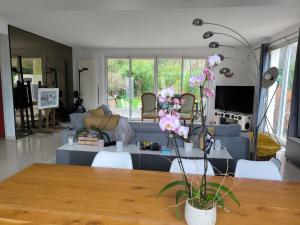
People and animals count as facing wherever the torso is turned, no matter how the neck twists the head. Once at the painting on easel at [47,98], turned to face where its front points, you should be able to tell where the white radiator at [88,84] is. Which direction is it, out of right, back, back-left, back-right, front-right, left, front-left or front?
back-left

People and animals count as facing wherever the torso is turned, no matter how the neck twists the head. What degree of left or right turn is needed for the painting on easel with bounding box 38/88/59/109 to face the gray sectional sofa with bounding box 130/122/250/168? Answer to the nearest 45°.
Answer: approximately 45° to its left

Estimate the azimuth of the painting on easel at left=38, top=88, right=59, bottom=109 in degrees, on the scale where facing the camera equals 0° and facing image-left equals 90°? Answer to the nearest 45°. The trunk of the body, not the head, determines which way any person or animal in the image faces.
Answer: approximately 0°

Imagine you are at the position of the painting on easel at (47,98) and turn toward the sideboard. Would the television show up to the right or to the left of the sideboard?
left
